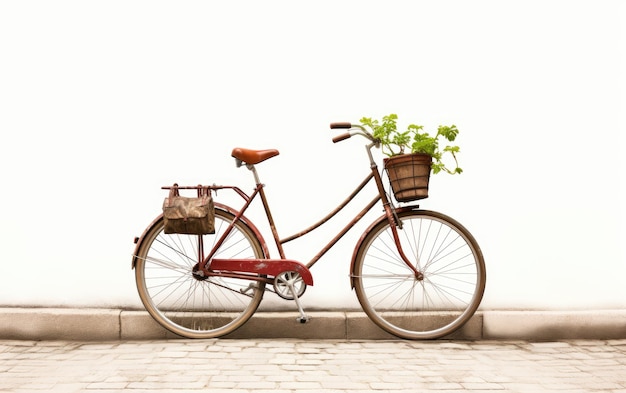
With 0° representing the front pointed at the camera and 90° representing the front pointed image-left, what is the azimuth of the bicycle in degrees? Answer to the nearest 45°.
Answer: approximately 270°

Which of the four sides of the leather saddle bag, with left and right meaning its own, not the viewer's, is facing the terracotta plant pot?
left

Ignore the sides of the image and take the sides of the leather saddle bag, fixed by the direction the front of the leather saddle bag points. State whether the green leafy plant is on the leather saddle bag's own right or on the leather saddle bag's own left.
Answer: on the leather saddle bag's own left
